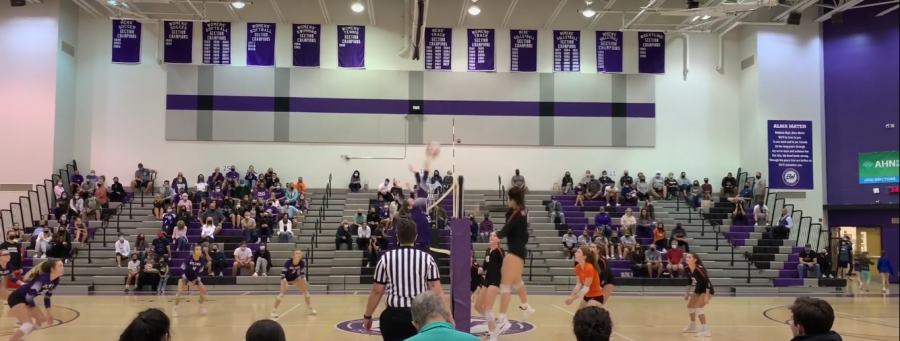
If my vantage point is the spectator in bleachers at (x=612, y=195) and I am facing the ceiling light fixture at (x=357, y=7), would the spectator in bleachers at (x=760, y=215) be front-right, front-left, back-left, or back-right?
back-left

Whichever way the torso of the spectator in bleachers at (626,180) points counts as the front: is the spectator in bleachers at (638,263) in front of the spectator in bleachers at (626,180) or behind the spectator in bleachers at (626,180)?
in front

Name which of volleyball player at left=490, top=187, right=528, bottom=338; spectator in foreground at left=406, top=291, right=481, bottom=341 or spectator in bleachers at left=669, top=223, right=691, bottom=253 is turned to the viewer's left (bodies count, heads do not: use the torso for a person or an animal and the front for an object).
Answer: the volleyball player

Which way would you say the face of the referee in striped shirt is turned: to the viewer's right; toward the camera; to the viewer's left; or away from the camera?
away from the camera

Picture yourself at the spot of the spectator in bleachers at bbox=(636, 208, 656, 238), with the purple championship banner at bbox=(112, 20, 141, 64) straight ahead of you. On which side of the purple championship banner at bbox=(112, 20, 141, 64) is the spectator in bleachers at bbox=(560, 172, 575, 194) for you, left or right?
right

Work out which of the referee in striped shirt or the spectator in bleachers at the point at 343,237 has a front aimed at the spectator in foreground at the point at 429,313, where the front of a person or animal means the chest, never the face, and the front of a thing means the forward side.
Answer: the spectator in bleachers

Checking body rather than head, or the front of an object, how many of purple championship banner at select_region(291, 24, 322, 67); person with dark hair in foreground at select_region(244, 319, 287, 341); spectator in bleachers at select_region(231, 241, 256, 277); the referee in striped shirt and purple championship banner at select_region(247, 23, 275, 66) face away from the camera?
2

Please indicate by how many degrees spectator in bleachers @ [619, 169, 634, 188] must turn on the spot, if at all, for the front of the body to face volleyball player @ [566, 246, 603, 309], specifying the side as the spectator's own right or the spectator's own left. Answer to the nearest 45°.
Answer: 0° — they already face them

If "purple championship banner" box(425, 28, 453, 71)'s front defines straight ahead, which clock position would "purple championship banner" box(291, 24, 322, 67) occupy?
"purple championship banner" box(291, 24, 322, 67) is roughly at 3 o'clock from "purple championship banner" box(425, 28, 453, 71).

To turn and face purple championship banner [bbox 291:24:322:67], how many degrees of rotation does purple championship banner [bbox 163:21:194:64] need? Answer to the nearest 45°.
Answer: approximately 90° to its left

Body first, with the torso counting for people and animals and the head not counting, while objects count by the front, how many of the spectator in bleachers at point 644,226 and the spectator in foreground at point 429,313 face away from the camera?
1

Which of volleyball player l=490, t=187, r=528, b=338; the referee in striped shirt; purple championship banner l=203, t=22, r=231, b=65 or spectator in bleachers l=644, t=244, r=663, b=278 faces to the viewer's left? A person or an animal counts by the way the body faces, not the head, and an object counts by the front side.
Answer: the volleyball player

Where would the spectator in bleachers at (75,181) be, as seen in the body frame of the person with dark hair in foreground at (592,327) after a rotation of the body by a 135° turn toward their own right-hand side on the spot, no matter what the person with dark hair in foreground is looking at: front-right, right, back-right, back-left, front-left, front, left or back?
back

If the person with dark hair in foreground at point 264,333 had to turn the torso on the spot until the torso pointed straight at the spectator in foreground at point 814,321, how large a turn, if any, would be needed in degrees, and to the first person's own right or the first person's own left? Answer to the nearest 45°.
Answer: approximately 90° to the first person's own right

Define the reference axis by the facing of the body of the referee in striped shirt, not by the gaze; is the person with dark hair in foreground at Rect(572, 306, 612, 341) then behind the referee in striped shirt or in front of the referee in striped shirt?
behind

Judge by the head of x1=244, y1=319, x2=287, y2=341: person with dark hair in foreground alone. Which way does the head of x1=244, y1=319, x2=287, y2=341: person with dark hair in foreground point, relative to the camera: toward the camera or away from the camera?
away from the camera
